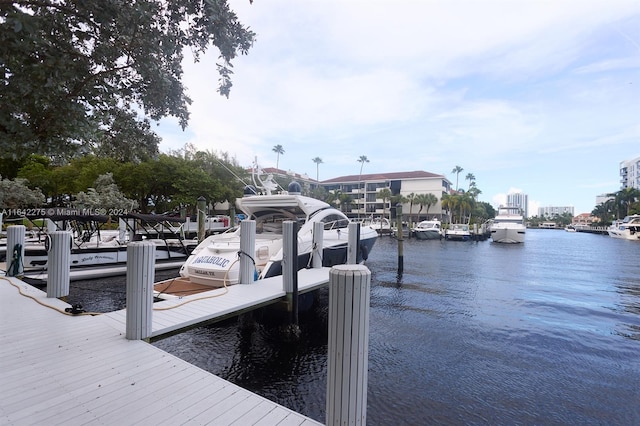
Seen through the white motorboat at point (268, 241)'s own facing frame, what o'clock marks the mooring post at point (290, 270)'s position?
The mooring post is roughly at 4 o'clock from the white motorboat.

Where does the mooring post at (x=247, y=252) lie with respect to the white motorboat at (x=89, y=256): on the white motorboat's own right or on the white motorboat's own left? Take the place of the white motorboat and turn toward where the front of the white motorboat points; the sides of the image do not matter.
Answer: on the white motorboat's own right

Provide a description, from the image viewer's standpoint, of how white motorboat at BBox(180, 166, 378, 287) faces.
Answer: facing away from the viewer and to the right of the viewer
